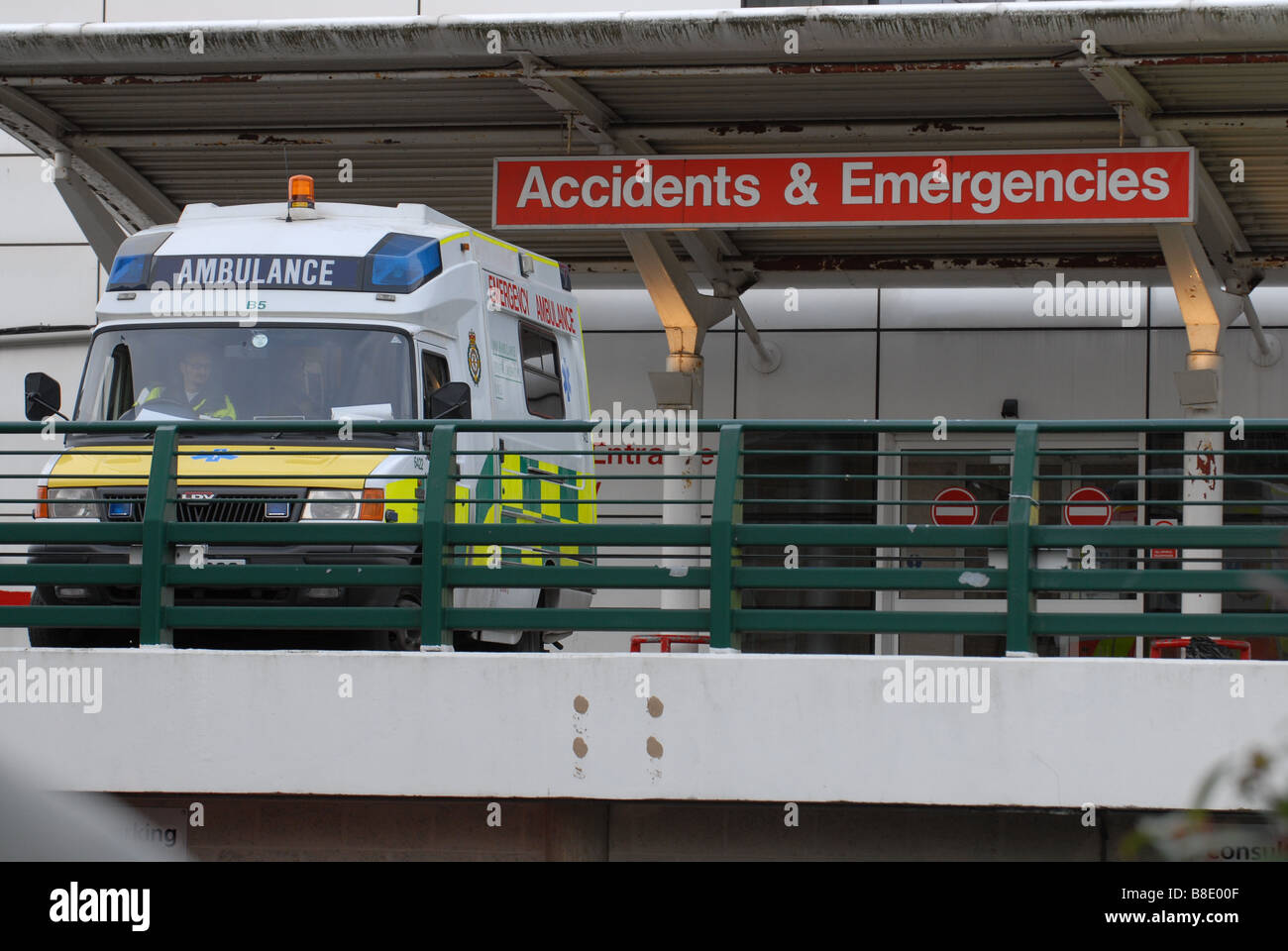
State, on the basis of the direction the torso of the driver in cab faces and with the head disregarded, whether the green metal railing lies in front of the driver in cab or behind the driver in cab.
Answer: in front

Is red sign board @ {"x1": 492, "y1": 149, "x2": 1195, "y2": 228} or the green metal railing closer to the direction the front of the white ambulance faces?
the green metal railing

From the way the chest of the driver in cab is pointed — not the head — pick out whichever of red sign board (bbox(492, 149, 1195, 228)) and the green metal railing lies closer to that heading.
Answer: the green metal railing

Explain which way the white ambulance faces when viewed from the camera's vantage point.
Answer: facing the viewer

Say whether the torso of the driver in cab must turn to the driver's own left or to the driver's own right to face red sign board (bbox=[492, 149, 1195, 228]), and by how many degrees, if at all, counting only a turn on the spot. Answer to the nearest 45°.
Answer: approximately 90° to the driver's own left

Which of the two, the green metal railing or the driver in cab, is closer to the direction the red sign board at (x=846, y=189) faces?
the green metal railing

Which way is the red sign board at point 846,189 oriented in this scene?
toward the camera

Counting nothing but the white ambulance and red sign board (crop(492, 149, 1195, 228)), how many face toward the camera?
2

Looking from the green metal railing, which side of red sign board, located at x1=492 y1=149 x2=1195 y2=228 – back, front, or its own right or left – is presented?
front

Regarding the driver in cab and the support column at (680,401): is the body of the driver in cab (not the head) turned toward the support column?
no

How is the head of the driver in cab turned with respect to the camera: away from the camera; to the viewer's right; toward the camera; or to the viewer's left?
toward the camera

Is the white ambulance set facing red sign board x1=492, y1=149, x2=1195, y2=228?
no

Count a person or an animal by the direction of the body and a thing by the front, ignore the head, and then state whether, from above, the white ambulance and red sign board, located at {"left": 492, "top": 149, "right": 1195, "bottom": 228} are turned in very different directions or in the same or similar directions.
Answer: same or similar directions

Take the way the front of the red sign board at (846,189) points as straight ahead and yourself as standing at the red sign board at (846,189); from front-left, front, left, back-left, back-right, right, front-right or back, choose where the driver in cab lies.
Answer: front-right

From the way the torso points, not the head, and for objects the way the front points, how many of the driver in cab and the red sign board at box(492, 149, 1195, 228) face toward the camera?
2

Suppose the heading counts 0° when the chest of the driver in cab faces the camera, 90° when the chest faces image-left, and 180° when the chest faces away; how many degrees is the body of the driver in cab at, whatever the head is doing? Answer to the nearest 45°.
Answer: approximately 0°
